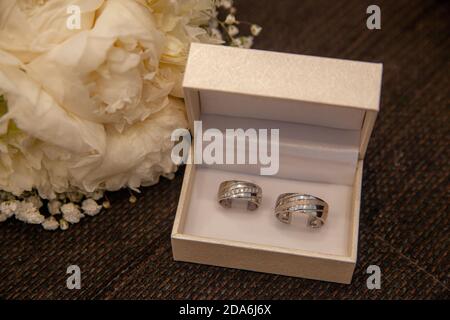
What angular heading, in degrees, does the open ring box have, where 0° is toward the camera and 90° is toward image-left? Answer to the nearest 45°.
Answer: approximately 0°
